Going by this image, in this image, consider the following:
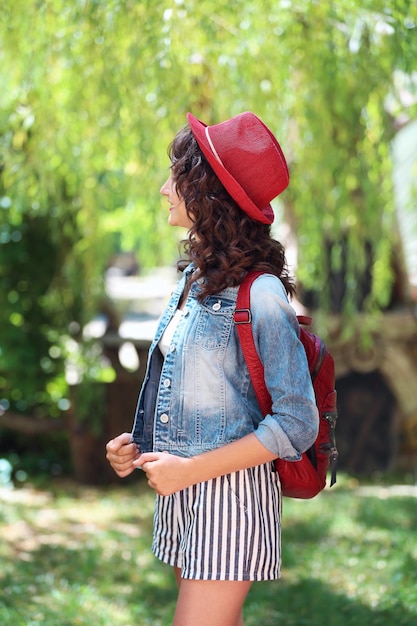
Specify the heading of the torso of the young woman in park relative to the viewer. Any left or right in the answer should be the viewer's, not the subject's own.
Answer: facing to the left of the viewer
